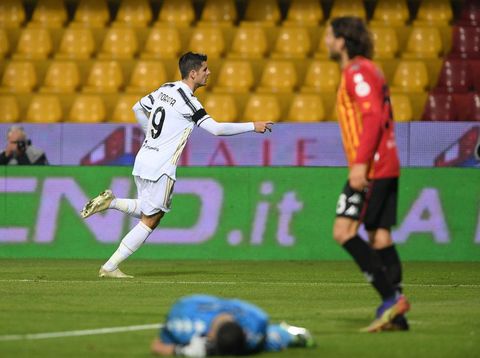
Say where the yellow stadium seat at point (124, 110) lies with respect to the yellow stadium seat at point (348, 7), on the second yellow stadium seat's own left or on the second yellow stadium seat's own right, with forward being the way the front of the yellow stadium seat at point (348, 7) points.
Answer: on the second yellow stadium seat's own right

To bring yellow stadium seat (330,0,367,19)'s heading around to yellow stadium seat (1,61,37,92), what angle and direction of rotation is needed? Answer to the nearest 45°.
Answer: approximately 90° to its right

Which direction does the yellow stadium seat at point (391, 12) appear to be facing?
toward the camera

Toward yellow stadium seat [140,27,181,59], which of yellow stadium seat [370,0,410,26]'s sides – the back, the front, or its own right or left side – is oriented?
right

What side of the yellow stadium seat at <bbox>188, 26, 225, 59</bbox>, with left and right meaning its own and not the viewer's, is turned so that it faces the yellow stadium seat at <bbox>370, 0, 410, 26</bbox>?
left

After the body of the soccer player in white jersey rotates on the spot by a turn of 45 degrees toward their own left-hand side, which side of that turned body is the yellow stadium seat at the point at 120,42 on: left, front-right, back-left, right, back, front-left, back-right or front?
front

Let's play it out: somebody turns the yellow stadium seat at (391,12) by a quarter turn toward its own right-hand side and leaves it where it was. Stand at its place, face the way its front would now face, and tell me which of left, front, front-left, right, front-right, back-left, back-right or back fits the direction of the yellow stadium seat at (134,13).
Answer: front

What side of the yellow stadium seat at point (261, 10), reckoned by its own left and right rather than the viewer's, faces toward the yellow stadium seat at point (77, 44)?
right

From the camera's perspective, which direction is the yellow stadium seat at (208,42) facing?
toward the camera

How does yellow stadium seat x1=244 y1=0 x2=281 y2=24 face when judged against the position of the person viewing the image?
facing the viewer

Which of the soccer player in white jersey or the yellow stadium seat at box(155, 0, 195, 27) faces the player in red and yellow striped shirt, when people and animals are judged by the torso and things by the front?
the yellow stadium seat

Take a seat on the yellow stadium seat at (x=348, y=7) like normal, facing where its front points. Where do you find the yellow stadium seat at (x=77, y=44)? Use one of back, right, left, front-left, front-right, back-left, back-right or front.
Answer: right
